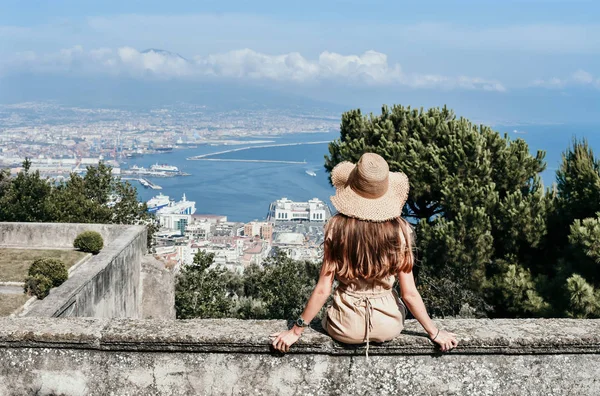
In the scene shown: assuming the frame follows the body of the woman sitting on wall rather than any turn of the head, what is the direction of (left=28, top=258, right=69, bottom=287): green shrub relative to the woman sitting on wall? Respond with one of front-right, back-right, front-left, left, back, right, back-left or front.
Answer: front-left

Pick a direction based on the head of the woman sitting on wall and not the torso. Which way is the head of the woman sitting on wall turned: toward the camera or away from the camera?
away from the camera

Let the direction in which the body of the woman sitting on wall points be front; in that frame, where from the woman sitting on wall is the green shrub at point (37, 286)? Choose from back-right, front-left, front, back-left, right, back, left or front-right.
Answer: front-left

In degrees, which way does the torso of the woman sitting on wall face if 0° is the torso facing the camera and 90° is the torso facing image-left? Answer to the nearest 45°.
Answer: approximately 180°

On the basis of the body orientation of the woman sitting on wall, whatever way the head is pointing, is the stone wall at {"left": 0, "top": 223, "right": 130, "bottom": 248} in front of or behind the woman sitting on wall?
in front

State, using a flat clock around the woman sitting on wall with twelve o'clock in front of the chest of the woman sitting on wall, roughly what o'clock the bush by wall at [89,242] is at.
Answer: The bush by wall is roughly at 11 o'clock from the woman sitting on wall.

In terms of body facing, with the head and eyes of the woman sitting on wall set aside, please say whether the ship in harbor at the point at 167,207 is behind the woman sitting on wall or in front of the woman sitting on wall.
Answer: in front

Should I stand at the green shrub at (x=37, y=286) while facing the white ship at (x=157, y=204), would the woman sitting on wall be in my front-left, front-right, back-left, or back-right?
back-right
